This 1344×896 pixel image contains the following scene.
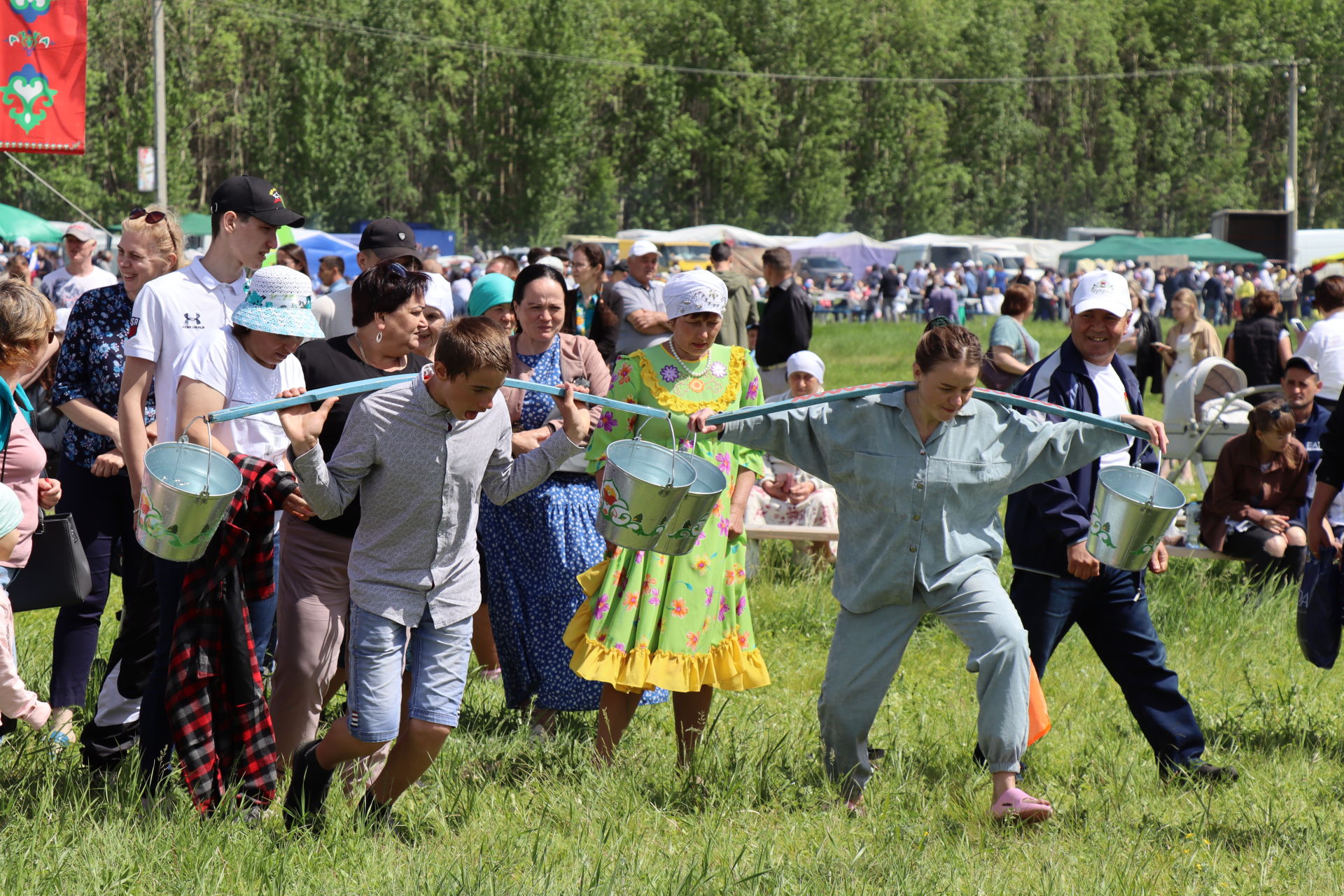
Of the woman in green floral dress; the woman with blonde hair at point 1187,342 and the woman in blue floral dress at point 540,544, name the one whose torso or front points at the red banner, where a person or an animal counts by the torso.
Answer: the woman with blonde hair

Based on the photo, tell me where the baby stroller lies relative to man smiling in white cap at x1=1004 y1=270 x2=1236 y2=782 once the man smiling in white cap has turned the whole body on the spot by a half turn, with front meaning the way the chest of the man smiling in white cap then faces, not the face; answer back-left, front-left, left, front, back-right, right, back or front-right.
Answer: front-right

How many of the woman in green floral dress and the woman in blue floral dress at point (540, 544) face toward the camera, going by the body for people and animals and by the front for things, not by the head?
2

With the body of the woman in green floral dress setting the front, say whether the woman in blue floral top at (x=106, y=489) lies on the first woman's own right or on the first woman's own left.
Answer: on the first woman's own right

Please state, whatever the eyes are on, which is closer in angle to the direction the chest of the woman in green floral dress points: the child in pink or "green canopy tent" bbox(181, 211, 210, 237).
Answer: the child in pink

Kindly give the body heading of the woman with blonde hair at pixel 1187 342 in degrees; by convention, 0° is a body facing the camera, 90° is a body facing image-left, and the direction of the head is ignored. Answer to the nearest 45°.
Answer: approximately 45°

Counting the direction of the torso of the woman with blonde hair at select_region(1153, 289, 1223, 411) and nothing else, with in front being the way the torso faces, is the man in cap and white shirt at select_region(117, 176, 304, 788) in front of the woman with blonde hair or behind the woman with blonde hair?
in front

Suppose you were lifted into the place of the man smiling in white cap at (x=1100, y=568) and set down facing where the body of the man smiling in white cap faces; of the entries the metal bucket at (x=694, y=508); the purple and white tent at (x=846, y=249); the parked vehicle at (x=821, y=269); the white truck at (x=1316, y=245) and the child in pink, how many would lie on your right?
2
